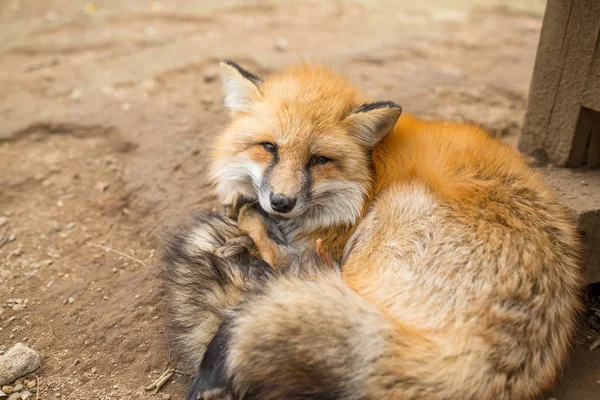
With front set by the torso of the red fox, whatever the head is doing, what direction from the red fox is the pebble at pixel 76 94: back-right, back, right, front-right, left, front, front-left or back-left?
right

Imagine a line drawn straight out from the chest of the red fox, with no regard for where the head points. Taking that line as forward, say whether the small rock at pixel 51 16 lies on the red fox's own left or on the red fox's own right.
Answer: on the red fox's own right

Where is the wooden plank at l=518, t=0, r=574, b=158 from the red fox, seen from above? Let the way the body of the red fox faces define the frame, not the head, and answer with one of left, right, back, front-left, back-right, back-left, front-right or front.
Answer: back

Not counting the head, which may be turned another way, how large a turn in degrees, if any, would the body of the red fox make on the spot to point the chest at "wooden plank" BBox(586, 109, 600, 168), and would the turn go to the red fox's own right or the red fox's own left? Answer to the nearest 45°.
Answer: approximately 180°

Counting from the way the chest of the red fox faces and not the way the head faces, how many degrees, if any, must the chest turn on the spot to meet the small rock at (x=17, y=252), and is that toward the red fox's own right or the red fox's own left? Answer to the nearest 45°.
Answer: approximately 45° to the red fox's own right

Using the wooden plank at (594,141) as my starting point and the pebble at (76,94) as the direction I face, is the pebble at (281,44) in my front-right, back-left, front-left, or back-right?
front-right

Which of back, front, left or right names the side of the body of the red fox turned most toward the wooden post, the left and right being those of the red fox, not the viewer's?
back

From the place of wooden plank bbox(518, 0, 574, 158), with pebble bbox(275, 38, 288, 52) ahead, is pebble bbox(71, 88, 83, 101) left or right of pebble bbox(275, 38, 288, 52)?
left

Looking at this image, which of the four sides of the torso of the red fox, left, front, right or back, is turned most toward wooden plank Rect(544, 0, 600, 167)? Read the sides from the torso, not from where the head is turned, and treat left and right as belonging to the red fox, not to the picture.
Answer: back
